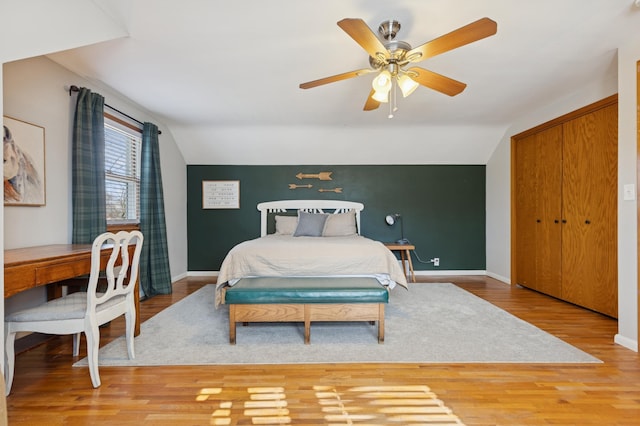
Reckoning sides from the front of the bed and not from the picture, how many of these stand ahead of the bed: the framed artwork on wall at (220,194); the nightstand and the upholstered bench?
1

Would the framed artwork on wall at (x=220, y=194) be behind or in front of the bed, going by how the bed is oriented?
behind

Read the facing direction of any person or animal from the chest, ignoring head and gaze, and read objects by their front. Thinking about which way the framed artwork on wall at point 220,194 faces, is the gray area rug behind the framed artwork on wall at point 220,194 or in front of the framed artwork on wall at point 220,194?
in front

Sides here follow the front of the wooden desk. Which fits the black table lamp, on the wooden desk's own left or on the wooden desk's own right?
on the wooden desk's own left

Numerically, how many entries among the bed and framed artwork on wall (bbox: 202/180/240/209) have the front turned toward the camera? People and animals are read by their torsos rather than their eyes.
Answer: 2

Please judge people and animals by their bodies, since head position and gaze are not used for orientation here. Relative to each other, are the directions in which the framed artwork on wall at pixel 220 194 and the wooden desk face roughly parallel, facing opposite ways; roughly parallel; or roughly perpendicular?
roughly perpendicular

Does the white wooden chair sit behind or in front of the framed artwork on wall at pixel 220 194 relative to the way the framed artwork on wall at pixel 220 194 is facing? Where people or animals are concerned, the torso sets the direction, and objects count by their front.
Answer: in front

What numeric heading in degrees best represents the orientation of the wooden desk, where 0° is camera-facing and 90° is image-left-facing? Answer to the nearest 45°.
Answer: approximately 315°

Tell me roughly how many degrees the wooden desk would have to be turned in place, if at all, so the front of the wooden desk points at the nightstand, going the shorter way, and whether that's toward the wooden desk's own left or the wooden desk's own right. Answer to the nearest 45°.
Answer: approximately 45° to the wooden desk's own left

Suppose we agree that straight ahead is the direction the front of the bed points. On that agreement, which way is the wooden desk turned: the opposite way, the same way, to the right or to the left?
to the left

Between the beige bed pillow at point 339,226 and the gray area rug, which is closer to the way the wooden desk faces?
the gray area rug

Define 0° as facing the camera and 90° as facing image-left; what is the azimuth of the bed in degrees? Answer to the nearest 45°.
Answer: approximately 0°

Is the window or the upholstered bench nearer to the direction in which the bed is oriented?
the upholstered bench

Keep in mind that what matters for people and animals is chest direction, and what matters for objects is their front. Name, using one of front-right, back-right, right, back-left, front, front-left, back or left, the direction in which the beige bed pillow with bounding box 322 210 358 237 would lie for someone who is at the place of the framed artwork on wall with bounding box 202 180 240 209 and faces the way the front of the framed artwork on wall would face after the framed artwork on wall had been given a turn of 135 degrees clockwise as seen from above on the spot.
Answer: back
